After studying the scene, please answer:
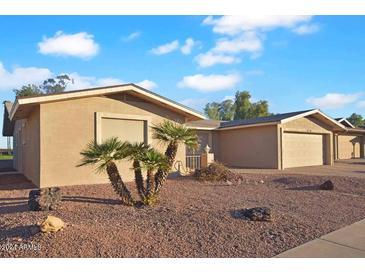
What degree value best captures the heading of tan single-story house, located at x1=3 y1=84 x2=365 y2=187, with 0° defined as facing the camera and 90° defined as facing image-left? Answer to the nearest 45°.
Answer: approximately 315°

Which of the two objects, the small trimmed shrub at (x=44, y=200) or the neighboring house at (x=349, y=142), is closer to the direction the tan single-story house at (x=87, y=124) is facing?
the small trimmed shrub

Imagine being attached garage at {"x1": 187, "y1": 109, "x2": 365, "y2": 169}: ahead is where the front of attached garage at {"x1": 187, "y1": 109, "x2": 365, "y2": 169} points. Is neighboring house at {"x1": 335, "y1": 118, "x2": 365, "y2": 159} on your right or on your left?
on your left

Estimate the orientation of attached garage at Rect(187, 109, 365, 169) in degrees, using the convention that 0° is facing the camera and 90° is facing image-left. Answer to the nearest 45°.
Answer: approximately 315°

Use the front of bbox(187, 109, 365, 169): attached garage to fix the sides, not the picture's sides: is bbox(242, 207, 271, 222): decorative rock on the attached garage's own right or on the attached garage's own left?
on the attached garage's own right

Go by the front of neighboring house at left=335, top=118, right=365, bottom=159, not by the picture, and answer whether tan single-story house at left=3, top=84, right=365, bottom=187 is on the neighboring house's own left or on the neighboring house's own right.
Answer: on the neighboring house's own right

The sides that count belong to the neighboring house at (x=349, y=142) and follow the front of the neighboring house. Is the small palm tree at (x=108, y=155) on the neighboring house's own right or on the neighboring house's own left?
on the neighboring house's own right

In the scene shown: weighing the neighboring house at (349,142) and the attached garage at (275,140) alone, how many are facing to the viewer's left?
0
